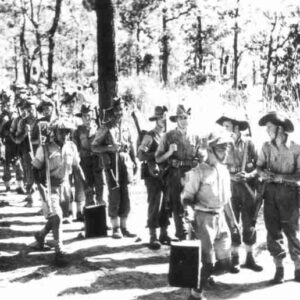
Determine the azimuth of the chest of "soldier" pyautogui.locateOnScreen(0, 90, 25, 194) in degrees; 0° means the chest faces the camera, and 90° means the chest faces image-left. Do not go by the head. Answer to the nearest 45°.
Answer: approximately 315°

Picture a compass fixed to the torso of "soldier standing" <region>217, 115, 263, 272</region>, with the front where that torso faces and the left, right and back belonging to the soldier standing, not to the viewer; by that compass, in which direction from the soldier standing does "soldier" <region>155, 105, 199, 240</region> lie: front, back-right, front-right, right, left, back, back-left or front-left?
back-right

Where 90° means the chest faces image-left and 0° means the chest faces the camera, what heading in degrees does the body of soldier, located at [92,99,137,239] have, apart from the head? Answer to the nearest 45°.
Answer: approximately 315°

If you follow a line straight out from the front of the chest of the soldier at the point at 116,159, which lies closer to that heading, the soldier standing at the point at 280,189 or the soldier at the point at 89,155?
the soldier standing

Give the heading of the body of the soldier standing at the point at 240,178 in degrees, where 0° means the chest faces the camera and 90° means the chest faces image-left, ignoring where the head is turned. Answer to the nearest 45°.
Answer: approximately 0°
